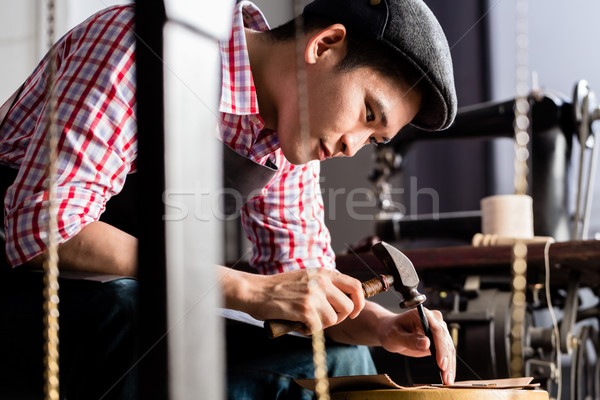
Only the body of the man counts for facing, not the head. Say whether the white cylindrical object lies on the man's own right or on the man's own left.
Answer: on the man's own left

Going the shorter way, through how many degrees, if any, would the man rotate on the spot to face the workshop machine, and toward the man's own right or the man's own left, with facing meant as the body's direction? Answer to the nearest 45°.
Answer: approximately 90° to the man's own left

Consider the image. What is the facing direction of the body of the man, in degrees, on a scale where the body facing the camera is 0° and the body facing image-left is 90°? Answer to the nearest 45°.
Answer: approximately 315°
